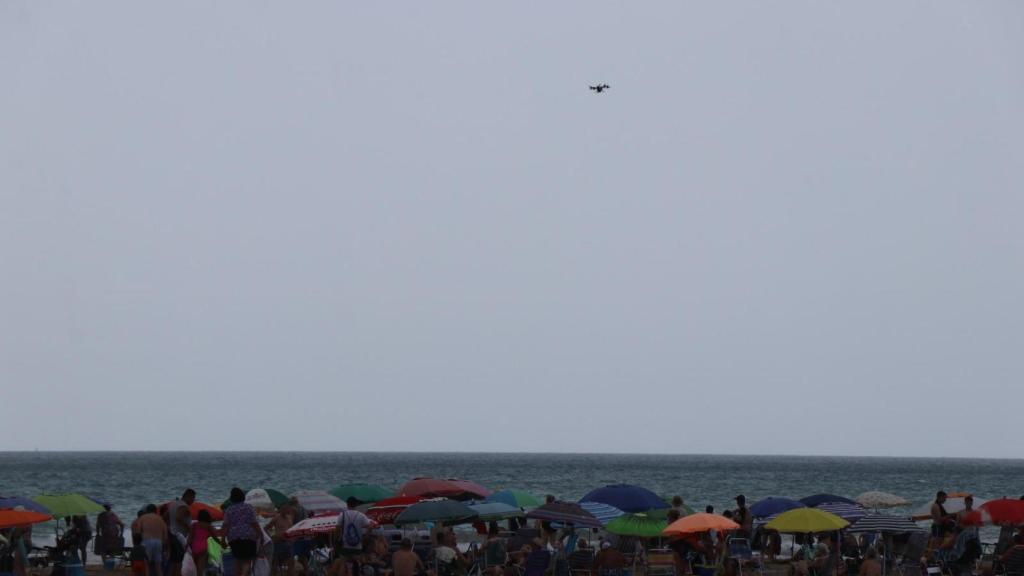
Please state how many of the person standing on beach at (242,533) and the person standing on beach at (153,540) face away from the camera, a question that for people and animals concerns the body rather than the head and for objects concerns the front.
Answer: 2

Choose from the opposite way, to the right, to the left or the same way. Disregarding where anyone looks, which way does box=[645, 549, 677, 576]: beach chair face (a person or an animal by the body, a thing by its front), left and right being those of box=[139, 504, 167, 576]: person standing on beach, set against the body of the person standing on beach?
the same way

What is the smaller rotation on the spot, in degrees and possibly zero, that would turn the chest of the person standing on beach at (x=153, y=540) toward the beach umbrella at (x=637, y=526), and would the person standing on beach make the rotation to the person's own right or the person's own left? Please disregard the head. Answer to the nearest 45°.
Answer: approximately 90° to the person's own right

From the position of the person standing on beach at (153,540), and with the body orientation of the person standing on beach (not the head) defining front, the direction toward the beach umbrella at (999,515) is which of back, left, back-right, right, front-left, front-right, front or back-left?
right

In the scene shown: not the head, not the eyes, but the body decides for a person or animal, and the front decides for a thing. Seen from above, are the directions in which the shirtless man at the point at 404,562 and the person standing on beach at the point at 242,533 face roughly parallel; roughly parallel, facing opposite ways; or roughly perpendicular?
roughly parallel

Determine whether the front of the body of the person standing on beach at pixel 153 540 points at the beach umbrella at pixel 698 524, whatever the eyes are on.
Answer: no

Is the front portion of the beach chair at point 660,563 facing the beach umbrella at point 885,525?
no

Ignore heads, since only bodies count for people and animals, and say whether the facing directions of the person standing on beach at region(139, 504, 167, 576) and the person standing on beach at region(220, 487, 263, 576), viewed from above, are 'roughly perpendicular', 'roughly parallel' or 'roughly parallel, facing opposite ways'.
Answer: roughly parallel

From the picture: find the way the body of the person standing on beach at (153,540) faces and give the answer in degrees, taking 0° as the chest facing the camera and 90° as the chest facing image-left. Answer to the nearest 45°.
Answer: approximately 180°

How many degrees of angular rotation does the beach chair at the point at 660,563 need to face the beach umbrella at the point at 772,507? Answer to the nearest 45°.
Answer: approximately 45° to its right

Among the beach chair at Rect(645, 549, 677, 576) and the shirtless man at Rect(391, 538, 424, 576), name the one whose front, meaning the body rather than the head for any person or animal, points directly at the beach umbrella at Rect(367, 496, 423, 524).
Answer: the shirtless man

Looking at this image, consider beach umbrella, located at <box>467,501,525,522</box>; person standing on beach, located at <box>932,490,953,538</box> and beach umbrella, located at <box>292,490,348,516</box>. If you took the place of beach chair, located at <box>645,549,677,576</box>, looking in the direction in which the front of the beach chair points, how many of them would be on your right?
1

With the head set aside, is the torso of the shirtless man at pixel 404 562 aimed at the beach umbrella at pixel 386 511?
yes

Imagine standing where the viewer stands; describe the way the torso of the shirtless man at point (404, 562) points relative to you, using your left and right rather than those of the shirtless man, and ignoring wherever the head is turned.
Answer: facing away from the viewer

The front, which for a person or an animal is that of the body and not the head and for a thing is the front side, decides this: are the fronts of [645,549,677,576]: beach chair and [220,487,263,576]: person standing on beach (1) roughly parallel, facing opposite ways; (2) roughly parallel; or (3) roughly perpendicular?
roughly parallel

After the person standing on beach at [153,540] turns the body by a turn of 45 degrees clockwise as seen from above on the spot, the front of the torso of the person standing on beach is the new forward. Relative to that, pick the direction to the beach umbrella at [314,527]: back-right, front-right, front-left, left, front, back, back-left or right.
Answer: front-right

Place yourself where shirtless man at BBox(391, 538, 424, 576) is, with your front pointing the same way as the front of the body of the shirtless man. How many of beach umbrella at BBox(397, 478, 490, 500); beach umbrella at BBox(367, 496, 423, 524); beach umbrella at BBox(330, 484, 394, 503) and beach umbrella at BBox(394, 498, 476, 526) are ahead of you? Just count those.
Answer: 4

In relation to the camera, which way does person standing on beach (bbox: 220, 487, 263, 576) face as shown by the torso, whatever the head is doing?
away from the camera

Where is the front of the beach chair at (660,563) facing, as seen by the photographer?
facing away from the viewer

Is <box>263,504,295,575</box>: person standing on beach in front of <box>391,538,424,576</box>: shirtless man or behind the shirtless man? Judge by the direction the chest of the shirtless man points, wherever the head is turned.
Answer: in front

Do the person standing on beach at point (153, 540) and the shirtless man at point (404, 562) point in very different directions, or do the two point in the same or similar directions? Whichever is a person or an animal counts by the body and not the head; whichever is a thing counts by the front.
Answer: same or similar directions
